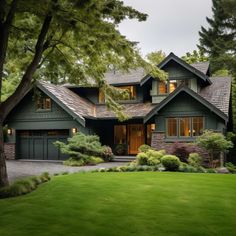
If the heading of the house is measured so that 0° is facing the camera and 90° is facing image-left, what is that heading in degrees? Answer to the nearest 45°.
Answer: approximately 0°

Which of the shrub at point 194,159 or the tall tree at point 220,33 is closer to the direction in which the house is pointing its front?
the shrub

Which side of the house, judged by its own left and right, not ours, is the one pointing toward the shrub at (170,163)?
front

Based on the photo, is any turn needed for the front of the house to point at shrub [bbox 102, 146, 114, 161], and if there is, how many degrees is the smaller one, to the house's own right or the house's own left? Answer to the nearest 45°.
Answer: approximately 45° to the house's own right

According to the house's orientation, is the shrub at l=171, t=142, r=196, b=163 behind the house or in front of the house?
in front

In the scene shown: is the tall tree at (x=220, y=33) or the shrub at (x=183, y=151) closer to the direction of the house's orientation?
the shrub

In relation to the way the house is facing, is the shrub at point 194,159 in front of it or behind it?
in front
